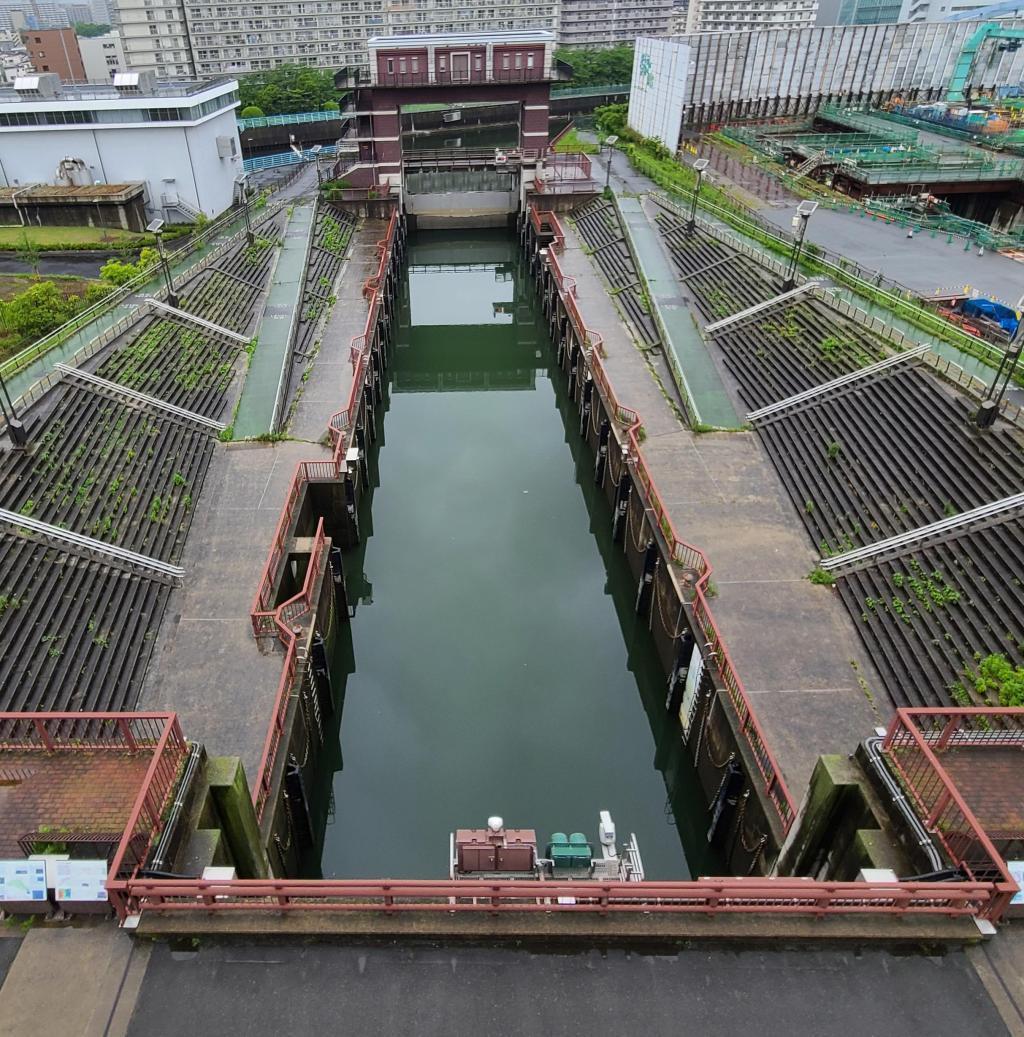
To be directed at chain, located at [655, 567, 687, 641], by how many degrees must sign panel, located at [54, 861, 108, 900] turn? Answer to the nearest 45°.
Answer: approximately 90° to its left

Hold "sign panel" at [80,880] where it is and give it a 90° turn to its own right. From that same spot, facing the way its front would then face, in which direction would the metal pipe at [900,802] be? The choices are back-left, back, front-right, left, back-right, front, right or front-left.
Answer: back-left

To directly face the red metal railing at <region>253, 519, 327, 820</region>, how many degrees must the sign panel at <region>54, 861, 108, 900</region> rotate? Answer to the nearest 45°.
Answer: approximately 135° to its left

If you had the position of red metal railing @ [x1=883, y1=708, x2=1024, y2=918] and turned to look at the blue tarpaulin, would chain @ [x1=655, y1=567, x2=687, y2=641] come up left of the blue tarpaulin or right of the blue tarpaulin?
left

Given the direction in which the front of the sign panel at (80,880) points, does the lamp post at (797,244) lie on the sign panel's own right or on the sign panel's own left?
on the sign panel's own left

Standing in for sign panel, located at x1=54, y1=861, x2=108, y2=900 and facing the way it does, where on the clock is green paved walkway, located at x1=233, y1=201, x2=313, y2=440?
The green paved walkway is roughly at 7 o'clock from the sign panel.

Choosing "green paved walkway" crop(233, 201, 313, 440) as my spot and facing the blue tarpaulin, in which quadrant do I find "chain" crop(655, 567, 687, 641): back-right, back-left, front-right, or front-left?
front-right

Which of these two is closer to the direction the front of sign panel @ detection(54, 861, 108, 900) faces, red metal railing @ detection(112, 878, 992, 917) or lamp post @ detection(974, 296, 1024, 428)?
the red metal railing

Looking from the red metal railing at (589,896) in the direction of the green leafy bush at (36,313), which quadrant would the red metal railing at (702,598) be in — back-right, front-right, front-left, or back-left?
front-right

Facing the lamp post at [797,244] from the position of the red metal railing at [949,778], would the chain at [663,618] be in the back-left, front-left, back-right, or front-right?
front-left

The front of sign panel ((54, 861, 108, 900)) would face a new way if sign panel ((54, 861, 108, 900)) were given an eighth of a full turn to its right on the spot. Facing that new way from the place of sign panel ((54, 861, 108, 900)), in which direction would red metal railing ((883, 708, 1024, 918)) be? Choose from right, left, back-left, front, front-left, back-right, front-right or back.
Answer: left

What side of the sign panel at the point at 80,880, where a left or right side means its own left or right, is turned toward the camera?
front

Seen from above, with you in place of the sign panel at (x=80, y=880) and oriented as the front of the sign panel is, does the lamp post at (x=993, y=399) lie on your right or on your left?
on your left

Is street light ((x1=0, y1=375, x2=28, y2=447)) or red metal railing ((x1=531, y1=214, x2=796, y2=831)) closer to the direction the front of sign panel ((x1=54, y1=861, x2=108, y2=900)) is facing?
the red metal railing
